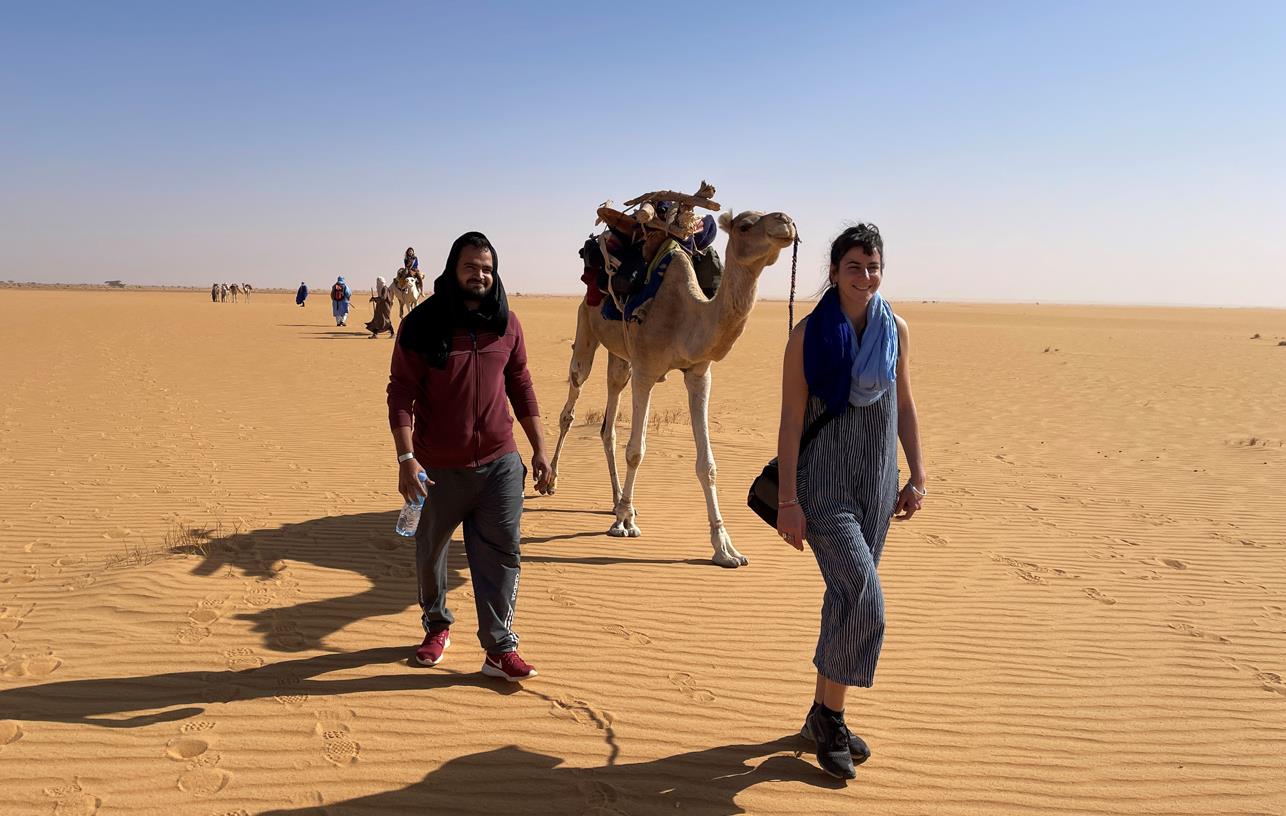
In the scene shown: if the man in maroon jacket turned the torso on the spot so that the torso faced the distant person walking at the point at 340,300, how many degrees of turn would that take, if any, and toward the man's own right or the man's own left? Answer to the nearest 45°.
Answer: approximately 180°

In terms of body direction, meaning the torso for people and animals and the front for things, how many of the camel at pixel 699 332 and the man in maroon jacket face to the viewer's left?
0

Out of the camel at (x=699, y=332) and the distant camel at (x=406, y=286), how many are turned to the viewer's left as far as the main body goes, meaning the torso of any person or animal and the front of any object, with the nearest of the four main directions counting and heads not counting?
0

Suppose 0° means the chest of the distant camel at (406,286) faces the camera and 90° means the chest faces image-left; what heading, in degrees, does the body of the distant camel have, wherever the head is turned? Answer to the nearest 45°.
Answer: approximately 315°

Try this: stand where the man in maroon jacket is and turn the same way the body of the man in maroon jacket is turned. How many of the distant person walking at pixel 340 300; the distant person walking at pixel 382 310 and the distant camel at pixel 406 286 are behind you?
3

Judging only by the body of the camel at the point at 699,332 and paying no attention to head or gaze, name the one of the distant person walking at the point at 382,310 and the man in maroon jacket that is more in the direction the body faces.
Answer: the man in maroon jacket

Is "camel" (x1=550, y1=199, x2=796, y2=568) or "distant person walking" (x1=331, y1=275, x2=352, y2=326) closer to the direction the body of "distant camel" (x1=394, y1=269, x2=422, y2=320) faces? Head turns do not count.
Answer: the camel

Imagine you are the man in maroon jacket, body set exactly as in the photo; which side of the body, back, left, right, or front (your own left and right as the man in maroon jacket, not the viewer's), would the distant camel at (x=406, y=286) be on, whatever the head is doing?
back

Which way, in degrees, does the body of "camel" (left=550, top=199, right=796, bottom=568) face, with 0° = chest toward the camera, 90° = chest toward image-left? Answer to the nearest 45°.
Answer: approximately 315°

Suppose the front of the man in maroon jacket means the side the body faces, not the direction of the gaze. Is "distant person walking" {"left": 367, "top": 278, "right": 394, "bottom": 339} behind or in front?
behind
